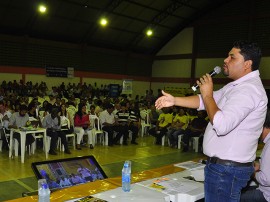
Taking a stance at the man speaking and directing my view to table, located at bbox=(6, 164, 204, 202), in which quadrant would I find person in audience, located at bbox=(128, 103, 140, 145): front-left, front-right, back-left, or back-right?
front-right

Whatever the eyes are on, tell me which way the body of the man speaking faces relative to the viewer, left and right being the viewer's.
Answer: facing to the left of the viewer

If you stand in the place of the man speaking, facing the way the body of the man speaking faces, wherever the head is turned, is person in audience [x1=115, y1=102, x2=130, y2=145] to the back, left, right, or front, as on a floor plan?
right

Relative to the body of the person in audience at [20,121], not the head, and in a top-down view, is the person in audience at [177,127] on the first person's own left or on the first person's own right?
on the first person's own left

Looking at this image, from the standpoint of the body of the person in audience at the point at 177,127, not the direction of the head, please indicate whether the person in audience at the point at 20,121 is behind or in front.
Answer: in front

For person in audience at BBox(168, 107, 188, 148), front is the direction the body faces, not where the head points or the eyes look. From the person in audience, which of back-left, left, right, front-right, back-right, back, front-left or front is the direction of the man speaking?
front-left

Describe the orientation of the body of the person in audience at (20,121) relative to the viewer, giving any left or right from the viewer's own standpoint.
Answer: facing the viewer and to the right of the viewer

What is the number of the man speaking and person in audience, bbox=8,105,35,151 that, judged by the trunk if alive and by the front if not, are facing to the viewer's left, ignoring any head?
1

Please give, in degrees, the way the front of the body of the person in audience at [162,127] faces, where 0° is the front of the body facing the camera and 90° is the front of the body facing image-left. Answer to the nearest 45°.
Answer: approximately 45°

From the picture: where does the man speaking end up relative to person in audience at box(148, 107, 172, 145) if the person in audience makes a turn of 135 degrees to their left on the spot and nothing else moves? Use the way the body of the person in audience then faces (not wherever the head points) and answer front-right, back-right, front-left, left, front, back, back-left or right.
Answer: right

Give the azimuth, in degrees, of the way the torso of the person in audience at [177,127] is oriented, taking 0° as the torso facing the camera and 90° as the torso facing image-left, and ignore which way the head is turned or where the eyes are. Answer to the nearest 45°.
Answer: approximately 45°

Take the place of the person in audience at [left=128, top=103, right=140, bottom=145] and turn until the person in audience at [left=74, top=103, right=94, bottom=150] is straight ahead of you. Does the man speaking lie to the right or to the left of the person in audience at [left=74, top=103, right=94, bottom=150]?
left

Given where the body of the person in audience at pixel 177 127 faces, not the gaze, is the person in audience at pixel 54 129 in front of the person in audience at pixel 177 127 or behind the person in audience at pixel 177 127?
in front

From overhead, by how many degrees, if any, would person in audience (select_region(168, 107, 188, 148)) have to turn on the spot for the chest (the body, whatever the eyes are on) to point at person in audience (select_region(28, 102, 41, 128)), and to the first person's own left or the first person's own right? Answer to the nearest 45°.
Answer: approximately 45° to the first person's own right
